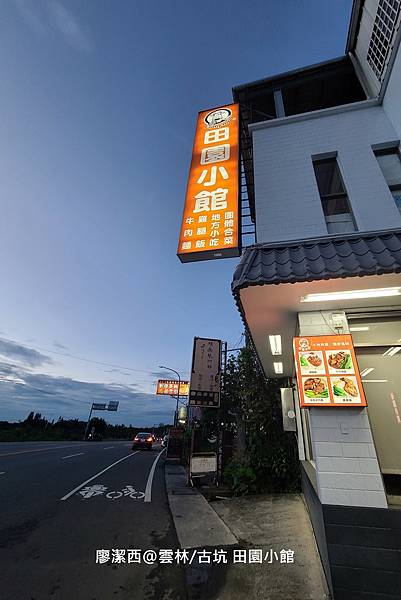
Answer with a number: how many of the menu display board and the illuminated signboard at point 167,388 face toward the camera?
2

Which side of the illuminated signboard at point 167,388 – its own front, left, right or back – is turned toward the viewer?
front

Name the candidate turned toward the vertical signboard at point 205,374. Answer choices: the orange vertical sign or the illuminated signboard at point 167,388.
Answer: the illuminated signboard at point 167,388

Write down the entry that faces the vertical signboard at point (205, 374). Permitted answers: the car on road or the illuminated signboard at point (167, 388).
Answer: the illuminated signboard at point (167, 388)

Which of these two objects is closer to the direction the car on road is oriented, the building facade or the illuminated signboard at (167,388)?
the illuminated signboard

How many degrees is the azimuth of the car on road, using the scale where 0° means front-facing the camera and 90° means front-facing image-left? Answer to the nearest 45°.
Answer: approximately 180°

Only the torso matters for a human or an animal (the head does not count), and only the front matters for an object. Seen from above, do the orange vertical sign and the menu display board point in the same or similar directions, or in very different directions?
same or similar directions

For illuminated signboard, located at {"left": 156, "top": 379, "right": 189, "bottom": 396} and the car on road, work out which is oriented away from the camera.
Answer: the car on road

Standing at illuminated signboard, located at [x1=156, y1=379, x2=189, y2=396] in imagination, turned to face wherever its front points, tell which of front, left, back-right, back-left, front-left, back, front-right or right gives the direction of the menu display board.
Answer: front

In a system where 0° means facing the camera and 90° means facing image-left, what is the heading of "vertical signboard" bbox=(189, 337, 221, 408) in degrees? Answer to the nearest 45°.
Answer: approximately 0°

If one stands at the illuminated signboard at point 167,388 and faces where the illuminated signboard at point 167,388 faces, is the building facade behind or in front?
in front

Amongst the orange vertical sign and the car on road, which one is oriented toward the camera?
the orange vertical sign

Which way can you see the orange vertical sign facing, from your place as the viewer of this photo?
facing the viewer

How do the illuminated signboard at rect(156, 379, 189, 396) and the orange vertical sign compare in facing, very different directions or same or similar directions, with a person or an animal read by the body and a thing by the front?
same or similar directions
